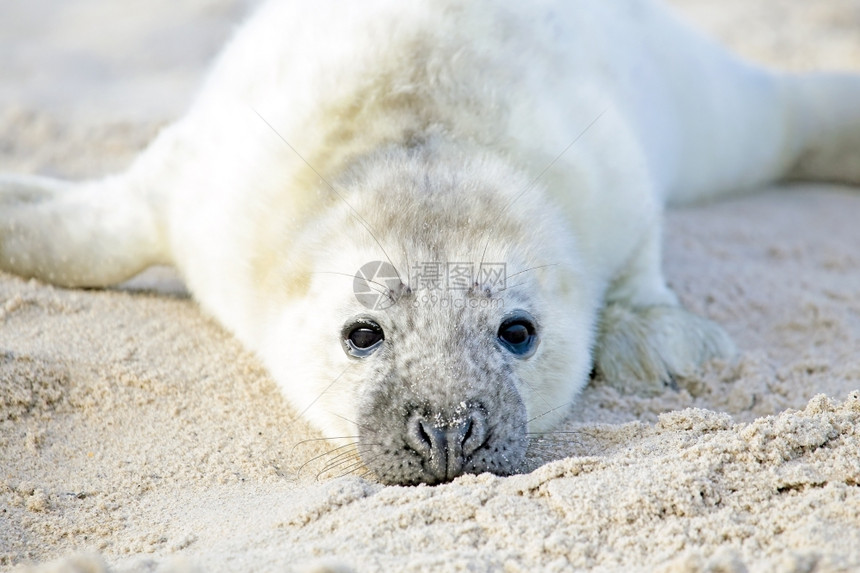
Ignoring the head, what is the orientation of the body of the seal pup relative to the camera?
toward the camera
